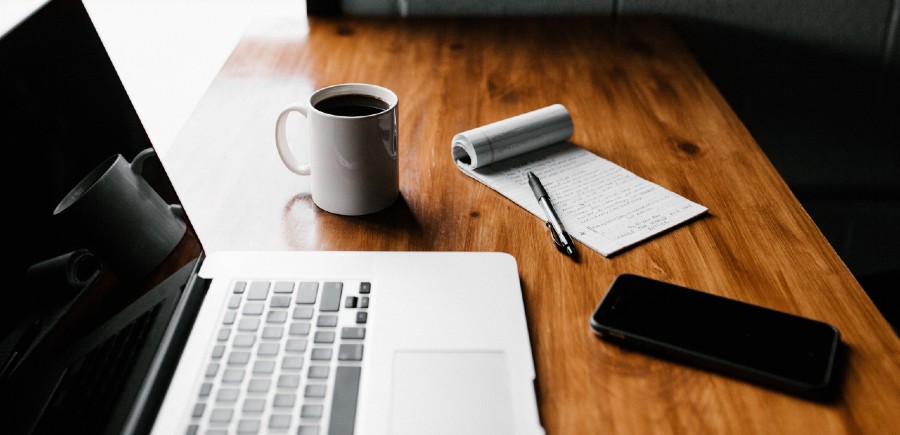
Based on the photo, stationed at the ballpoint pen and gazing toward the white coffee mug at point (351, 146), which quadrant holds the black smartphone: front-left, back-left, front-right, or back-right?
back-left

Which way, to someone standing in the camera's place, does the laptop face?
facing to the right of the viewer

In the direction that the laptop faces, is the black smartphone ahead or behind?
ahead
